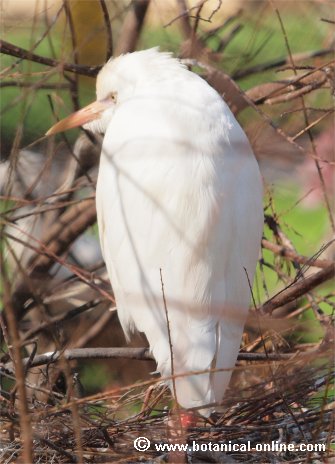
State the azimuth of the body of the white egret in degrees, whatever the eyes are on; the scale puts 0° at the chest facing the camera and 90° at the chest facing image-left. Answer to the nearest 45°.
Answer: approximately 135°
